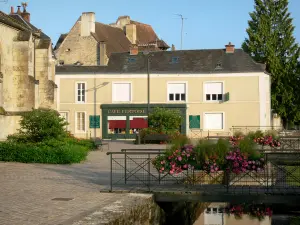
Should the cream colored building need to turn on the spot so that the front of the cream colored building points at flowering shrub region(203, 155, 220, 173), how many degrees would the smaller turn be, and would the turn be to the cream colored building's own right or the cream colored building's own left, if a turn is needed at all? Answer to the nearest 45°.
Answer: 0° — it already faces it

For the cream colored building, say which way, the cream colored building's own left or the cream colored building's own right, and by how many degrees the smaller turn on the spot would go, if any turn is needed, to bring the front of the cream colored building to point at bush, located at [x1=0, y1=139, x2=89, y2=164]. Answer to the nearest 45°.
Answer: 0° — it already faces it

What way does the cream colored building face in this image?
toward the camera

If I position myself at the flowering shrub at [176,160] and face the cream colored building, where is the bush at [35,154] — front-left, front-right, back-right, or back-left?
front-left

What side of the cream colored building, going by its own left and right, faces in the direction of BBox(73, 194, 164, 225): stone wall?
front

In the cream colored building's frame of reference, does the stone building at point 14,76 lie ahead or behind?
ahead

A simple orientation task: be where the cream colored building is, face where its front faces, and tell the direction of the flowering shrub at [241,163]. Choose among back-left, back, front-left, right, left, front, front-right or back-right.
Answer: front

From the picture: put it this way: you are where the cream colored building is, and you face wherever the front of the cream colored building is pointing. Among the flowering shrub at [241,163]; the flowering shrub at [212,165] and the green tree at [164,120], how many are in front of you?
3

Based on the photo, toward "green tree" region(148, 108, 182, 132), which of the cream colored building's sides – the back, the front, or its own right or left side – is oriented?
front

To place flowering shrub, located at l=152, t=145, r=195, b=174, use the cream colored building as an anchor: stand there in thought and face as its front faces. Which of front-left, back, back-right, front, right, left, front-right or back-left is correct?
front
